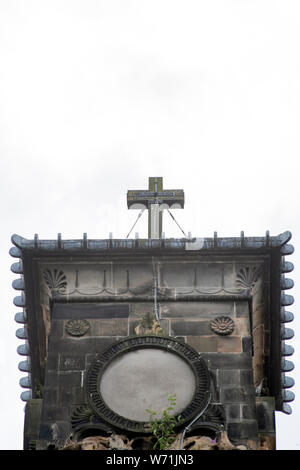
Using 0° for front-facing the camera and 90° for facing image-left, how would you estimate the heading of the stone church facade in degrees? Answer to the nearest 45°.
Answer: approximately 0°
